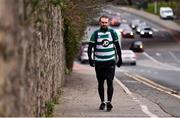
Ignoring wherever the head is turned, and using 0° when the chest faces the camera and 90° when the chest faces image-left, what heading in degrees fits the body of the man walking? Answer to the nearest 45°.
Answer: approximately 0°

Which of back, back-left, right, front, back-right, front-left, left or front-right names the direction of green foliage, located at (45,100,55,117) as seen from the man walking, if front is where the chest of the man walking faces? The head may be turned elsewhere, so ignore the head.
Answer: front-right
